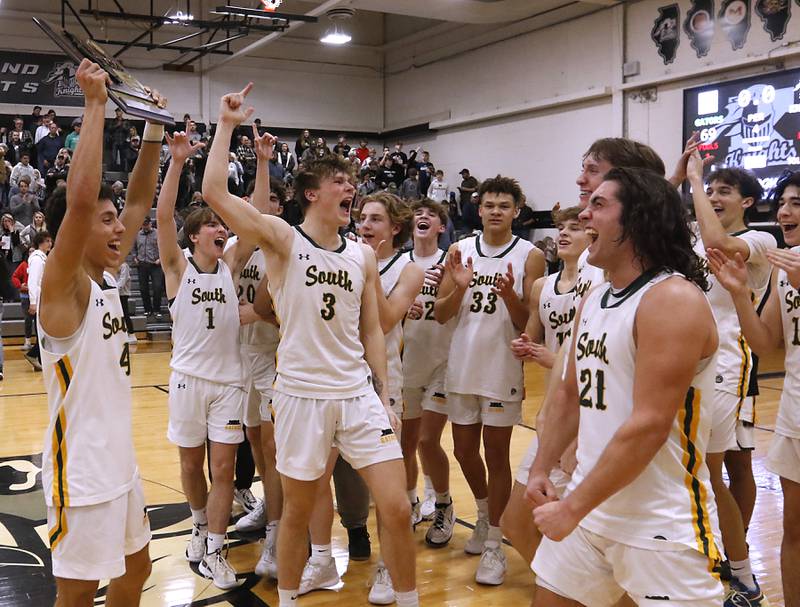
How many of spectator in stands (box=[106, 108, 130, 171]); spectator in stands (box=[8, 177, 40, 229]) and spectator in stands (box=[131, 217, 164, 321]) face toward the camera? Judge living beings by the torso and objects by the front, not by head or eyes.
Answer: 3

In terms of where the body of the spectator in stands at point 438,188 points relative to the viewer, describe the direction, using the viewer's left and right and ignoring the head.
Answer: facing the viewer

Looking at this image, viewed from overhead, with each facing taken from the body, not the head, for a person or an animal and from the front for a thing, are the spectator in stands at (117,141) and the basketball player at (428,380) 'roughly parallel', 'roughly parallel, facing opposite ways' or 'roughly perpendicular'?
roughly parallel

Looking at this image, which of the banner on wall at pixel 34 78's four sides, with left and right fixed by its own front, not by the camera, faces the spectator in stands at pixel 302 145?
left

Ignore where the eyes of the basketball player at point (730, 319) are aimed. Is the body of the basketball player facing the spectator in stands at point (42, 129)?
no

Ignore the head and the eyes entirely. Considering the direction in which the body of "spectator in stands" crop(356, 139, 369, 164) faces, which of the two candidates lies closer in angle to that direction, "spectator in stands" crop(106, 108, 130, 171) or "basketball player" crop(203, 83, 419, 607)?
the basketball player

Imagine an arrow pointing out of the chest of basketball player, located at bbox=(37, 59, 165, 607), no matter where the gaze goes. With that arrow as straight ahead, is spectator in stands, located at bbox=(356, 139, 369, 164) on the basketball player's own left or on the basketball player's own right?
on the basketball player's own left

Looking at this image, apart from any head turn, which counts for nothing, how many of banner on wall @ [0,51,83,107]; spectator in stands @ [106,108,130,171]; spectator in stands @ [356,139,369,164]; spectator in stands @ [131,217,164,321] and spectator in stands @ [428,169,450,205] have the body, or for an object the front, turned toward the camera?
5

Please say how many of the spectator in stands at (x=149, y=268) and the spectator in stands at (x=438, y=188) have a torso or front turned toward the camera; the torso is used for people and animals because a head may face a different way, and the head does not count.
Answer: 2

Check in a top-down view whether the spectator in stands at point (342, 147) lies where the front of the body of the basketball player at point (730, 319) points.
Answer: no

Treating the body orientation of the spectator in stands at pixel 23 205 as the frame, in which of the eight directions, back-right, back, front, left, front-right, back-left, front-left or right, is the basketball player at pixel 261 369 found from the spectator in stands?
front

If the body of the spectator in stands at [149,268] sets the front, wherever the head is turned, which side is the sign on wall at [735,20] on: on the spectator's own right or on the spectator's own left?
on the spectator's own left

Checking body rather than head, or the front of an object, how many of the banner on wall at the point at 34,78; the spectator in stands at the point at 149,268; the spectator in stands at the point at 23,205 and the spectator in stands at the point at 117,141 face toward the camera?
4

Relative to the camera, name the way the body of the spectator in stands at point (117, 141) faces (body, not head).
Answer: toward the camera

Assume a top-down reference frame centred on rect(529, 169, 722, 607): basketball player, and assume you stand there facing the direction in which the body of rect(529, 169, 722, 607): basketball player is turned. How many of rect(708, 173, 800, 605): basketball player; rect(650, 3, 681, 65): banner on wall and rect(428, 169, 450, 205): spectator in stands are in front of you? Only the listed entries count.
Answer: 0

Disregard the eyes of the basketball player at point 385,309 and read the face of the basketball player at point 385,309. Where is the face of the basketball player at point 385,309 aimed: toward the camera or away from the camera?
toward the camera

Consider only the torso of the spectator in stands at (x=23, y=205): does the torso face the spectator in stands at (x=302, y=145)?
no

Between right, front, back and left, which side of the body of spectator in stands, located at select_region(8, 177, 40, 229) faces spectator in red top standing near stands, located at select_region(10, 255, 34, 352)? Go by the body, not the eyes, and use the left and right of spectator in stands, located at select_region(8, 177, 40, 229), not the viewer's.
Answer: front

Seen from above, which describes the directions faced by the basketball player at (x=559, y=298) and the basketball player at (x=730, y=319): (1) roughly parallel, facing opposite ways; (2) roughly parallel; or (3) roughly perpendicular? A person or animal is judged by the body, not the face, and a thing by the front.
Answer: roughly parallel
